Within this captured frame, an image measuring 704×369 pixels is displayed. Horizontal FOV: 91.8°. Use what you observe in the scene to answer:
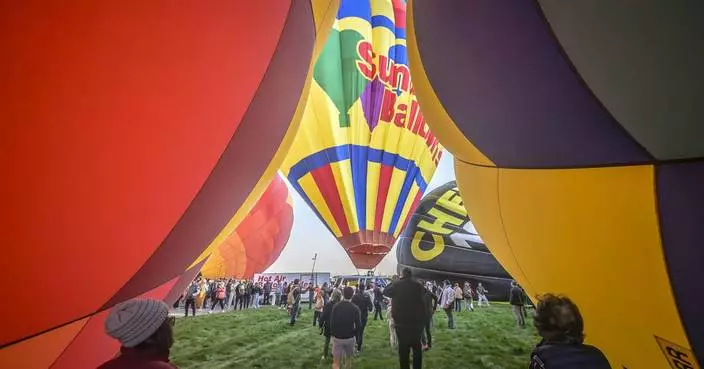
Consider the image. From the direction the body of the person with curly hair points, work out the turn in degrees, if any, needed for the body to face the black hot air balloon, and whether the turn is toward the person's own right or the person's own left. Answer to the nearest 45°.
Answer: approximately 45° to the person's own right

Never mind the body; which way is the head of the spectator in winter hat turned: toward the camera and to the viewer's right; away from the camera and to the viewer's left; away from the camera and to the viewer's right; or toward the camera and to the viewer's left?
away from the camera and to the viewer's right

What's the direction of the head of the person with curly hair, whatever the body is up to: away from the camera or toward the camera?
away from the camera

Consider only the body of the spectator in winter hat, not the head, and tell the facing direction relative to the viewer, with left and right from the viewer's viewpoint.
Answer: facing away from the viewer and to the right of the viewer

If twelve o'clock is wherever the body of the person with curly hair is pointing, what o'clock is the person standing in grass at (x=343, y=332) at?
The person standing in grass is roughly at 12 o'clock from the person with curly hair.

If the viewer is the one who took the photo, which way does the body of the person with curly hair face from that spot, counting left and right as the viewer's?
facing away from the viewer and to the left of the viewer

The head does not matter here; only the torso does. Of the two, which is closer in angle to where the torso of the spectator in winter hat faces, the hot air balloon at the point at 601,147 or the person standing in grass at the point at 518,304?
the person standing in grass

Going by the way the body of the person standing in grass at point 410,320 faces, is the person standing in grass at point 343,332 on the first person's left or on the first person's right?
on the first person's left

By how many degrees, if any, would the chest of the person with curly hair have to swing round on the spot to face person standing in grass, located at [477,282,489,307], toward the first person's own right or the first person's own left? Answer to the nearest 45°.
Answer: approximately 45° to the first person's own right

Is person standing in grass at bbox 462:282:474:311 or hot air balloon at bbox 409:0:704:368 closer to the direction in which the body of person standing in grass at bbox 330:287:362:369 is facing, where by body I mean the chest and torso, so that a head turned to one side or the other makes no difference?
the person standing in grass

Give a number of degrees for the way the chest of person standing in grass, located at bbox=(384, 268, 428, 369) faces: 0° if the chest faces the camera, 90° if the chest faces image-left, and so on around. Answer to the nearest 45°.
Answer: approximately 180°

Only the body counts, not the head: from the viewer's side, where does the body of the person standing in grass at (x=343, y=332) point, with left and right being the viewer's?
facing away from the viewer
